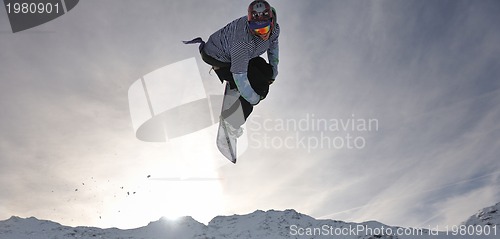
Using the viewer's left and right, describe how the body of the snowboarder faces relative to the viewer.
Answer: facing the viewer and to the right of the viewer
